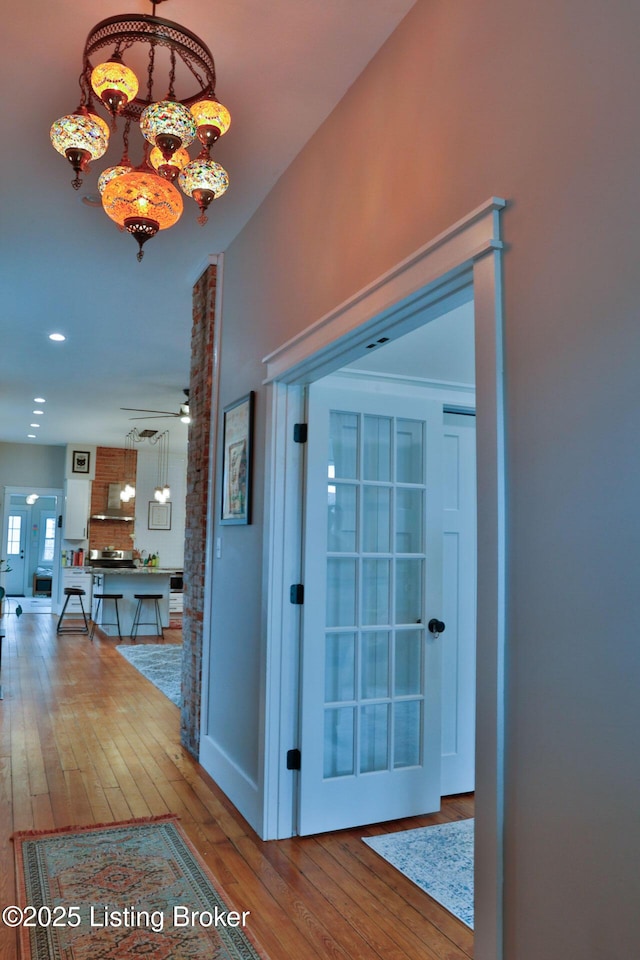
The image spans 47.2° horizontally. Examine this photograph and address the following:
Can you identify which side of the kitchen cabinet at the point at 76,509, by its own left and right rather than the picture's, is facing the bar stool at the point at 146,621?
front

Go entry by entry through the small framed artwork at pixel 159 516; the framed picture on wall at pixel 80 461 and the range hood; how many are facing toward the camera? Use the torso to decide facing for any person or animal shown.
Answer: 3

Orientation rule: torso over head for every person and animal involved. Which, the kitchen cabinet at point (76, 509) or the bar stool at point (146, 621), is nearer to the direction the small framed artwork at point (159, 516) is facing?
the bar stool

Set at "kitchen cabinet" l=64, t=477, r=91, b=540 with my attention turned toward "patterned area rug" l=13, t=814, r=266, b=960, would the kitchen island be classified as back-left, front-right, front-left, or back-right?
front-left

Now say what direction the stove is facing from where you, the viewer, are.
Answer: facing the viewer

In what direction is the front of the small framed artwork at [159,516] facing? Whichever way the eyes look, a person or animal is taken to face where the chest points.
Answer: toward the camera

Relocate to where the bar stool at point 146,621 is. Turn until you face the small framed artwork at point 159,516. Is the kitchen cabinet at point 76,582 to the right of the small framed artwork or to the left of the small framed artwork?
left

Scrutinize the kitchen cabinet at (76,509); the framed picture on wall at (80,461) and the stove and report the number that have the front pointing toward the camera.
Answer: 3

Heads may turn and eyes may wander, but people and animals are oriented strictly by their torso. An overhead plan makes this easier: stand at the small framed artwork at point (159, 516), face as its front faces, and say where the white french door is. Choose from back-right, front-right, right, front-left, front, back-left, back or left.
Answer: front

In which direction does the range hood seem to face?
toward the camera

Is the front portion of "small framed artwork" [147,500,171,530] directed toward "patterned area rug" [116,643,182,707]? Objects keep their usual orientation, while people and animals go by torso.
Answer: yes

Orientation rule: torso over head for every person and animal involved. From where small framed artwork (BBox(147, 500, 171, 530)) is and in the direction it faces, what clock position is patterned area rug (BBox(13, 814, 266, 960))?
The patterned area rug is roughly at 12 o'clock from the small framed artwork.

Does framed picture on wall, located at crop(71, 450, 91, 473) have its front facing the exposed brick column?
yes

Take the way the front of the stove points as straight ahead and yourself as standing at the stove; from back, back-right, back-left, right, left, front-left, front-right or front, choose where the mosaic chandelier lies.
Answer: front
